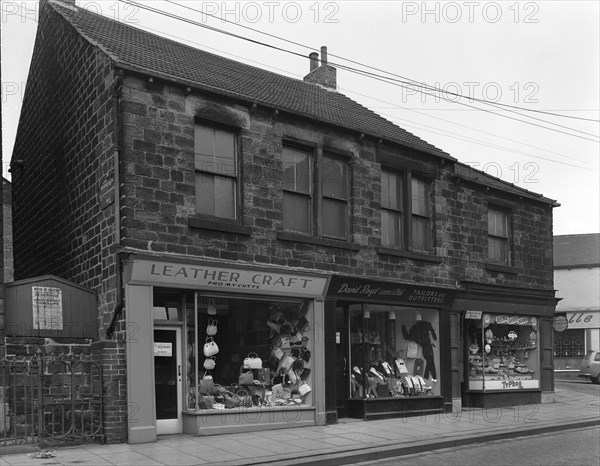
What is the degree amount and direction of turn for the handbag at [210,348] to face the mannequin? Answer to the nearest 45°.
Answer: approximately 135° to its left

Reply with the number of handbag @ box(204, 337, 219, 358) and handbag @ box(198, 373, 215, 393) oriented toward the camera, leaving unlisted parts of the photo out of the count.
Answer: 2
